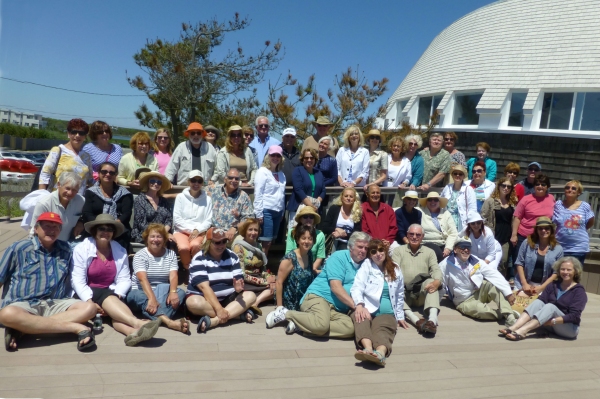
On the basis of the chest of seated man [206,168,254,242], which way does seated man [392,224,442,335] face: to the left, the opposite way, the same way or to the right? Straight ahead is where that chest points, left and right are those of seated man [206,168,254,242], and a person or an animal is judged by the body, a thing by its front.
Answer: the same way

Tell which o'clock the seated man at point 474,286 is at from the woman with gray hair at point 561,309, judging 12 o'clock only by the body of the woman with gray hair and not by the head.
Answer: The seated man is roughly at 2 o'clock from the woman with gray hair.

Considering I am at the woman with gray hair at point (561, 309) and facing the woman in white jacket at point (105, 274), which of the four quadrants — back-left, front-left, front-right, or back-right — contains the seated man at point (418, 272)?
front-right

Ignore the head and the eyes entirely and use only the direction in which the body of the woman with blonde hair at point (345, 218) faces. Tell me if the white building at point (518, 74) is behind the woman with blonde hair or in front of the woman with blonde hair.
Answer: behind

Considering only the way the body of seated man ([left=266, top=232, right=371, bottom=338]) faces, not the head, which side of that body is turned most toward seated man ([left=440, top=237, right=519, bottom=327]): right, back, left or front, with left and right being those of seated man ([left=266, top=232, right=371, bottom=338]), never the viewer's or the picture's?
left

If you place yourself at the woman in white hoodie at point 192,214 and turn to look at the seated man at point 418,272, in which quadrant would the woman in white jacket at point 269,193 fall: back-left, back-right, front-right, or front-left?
front-left

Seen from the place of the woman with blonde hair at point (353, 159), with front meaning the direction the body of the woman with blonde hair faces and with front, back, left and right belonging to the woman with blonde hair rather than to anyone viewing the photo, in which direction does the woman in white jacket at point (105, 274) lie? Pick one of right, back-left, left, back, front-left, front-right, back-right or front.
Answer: front-right

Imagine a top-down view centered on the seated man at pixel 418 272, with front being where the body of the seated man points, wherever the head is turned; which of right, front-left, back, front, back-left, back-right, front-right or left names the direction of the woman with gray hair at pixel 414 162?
back

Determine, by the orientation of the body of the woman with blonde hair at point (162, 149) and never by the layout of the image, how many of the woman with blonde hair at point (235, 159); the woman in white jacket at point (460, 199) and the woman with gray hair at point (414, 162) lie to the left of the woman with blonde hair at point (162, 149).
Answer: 3

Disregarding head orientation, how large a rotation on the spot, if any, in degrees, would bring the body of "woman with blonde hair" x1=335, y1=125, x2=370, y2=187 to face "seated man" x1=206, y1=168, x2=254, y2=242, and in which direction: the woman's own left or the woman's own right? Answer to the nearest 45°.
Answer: approximately 45° to the woman's own right

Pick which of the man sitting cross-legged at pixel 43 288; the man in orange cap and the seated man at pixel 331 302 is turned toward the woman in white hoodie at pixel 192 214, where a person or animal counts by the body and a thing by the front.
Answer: the man in orange cap

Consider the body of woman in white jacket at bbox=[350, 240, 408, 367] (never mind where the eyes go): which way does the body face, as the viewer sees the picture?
toward the camera

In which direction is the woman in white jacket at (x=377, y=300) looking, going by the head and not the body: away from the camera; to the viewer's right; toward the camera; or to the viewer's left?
toward the camera

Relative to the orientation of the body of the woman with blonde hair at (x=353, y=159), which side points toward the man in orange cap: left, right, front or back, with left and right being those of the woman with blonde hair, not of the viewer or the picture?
right

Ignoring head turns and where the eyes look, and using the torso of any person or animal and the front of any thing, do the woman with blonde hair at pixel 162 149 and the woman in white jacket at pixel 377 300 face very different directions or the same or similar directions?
same or similar directions

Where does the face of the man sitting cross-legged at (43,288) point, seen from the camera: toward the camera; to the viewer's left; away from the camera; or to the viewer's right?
toward the camera

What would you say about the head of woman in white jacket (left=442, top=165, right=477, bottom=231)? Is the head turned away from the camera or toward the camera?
toward the camera

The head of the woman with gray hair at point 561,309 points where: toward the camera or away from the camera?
toward the camera

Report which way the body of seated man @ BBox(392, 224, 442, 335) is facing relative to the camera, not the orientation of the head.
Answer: toward the camera

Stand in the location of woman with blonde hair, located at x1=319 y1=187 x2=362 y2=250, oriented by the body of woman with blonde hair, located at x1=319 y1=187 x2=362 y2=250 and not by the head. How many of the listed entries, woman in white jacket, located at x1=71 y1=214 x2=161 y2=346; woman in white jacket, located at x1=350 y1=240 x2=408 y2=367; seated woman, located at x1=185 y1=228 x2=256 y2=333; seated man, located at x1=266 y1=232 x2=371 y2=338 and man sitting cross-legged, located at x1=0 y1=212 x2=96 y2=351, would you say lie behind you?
0
